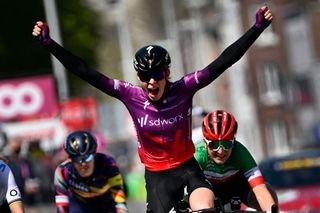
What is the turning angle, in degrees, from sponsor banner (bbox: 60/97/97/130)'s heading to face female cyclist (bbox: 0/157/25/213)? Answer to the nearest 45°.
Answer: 0° — it already faces them

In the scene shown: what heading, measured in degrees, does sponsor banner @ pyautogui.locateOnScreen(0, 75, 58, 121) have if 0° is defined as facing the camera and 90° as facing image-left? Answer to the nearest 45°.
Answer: approximately 0°

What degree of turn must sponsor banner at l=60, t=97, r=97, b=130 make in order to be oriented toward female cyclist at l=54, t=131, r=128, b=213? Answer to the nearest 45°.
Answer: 0° — it already faces them
